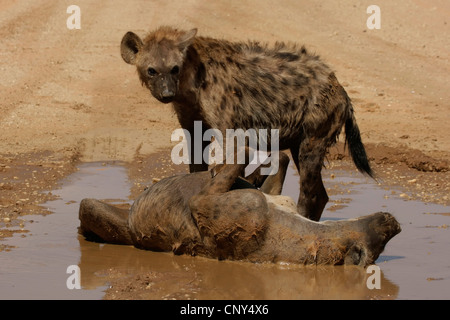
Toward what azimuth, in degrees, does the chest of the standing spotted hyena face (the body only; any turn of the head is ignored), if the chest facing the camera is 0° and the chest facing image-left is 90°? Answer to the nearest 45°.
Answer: approximately 90°
